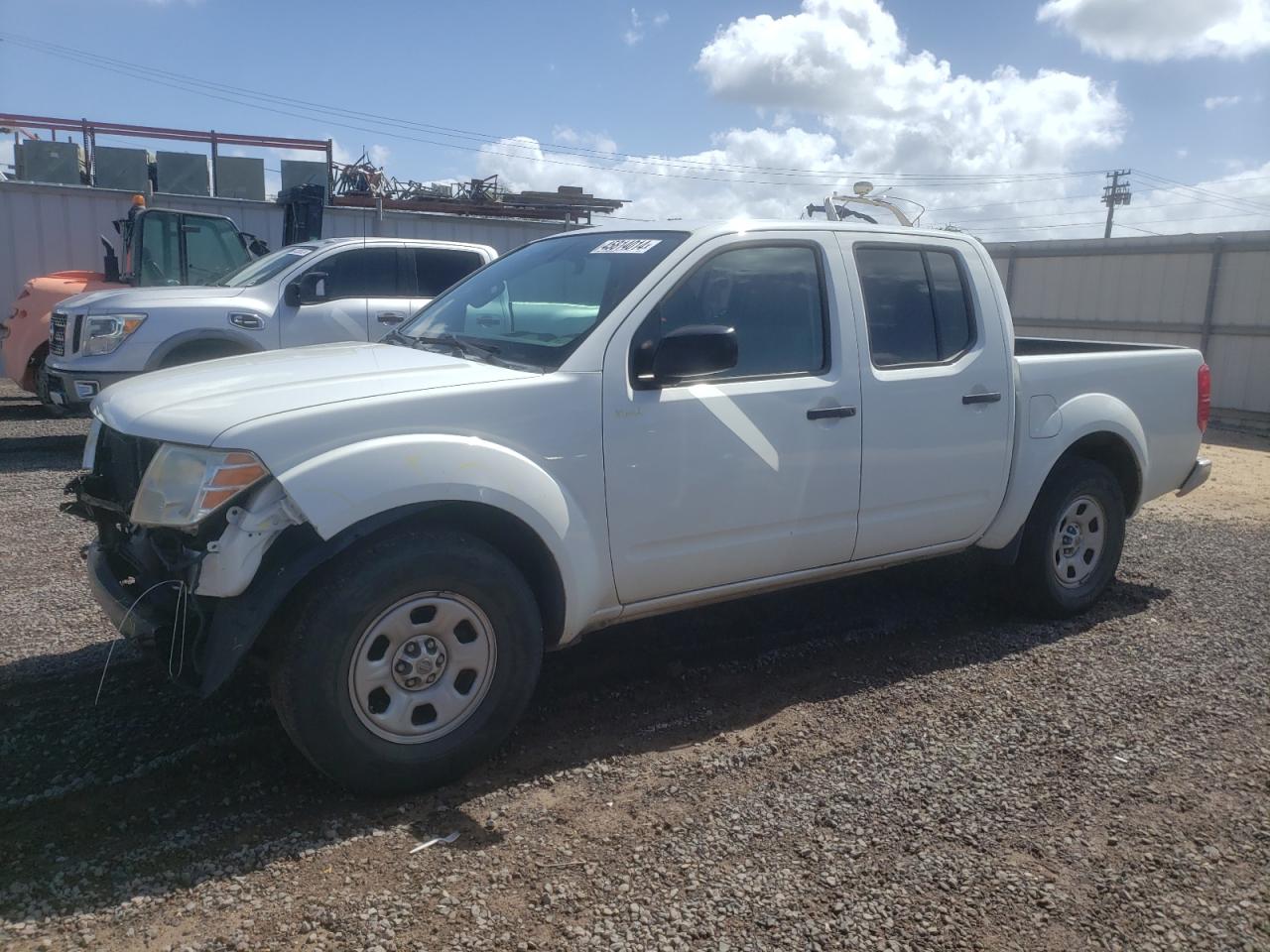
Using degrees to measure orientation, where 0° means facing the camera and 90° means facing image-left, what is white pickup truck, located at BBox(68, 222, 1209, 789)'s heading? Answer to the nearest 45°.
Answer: approximately 45°

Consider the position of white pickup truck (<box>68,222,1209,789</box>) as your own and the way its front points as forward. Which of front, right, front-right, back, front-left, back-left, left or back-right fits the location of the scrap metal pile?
back-right

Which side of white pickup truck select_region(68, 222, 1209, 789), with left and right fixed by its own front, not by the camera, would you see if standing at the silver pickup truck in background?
right
